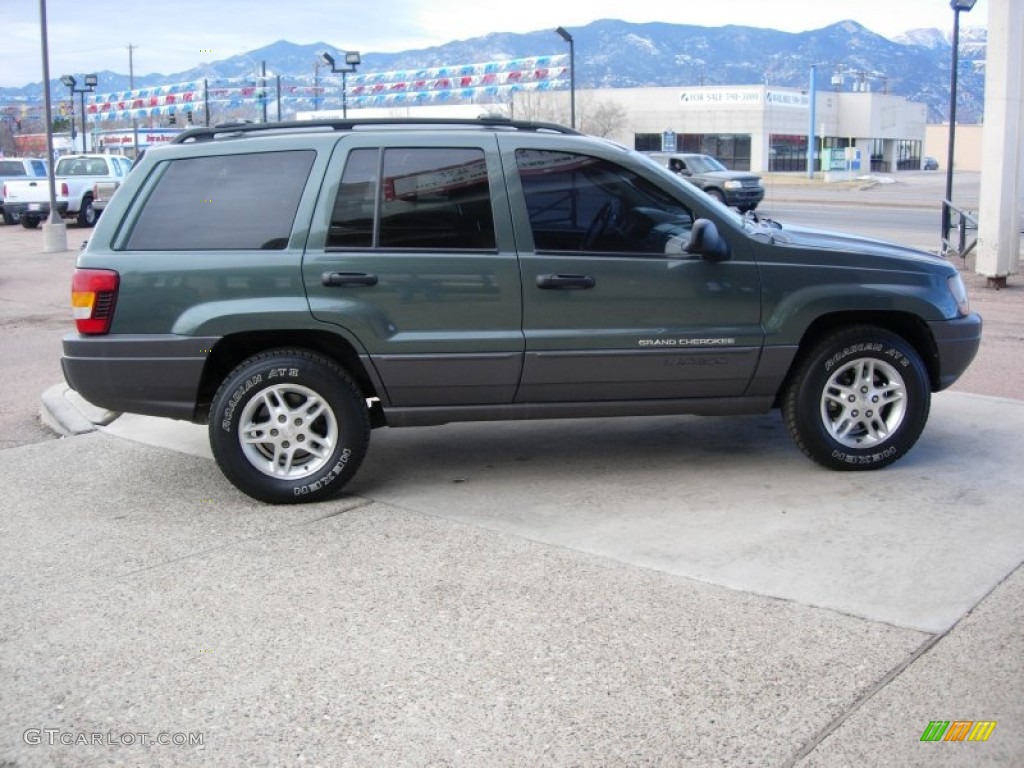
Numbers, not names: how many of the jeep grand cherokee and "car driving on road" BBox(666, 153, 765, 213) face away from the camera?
0

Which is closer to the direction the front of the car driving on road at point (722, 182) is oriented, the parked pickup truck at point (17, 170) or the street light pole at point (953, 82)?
the street light pole

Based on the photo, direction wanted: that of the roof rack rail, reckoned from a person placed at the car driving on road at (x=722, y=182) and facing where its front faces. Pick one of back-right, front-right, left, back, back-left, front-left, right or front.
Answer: front-right

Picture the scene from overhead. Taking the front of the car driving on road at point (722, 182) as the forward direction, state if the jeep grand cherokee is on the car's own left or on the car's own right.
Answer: on the car's own right

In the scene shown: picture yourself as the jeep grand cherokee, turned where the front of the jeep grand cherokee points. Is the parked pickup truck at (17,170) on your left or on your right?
on your left

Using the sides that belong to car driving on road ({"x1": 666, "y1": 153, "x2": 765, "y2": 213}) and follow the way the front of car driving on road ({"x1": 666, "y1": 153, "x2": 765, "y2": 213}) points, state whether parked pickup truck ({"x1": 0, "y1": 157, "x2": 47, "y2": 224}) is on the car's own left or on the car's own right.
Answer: on the car's own right

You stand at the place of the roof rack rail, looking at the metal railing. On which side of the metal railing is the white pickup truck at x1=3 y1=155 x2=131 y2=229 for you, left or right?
left

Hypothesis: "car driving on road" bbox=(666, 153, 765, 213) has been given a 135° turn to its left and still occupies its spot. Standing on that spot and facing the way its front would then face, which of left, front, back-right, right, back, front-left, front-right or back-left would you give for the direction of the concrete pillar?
back

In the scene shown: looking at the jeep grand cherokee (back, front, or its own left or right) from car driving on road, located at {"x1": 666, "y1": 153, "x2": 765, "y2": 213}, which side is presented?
left

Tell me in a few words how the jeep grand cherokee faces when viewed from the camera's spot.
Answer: facing to the right of the viewer

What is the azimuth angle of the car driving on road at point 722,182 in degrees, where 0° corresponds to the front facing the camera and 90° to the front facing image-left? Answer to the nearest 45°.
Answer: approximately 315°
